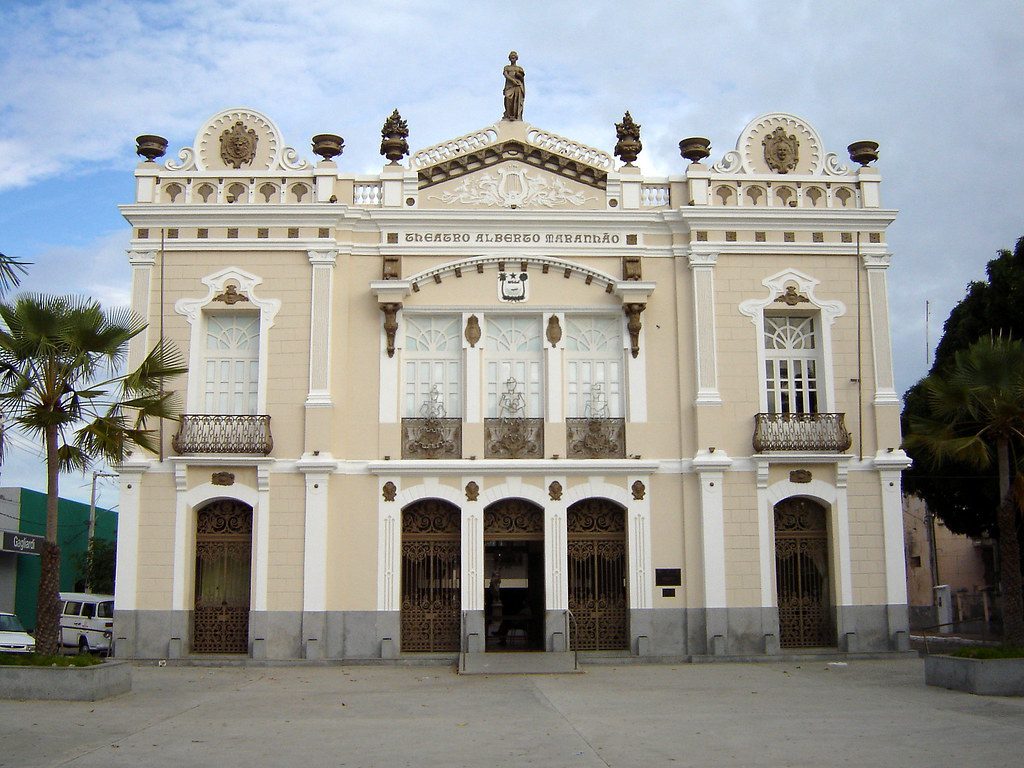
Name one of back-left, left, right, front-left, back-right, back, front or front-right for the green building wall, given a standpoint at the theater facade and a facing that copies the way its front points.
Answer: back-right

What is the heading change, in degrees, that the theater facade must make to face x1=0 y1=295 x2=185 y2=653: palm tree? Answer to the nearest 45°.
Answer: approximately 45° to its right

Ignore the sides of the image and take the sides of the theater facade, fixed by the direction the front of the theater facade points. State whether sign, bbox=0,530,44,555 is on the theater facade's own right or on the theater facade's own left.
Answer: on the theater facade's own right
